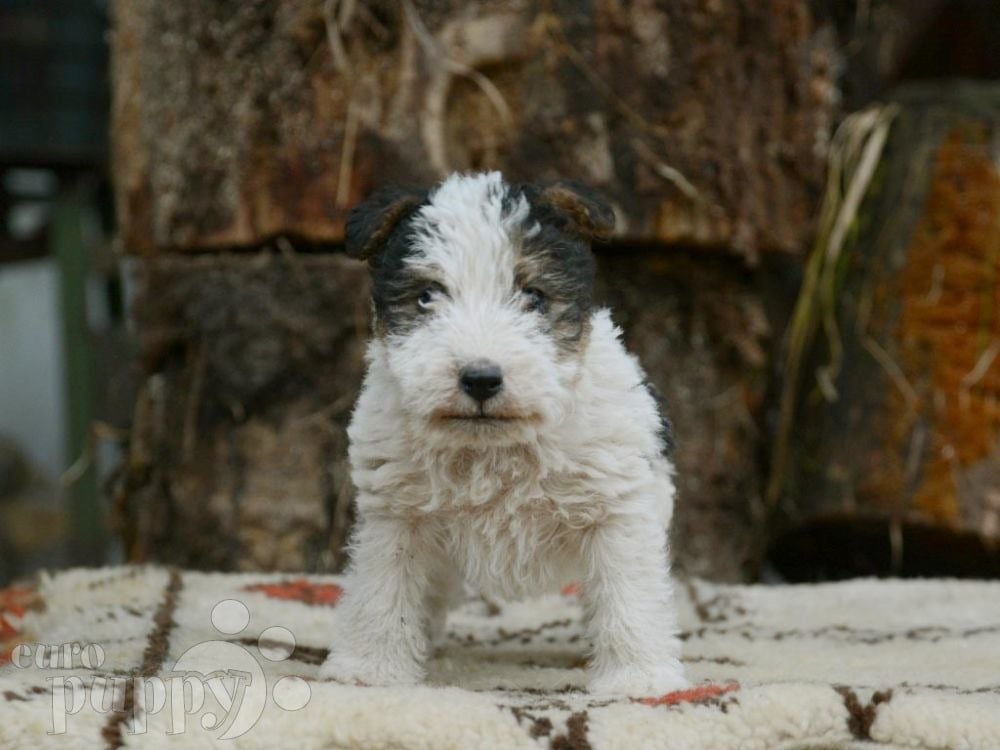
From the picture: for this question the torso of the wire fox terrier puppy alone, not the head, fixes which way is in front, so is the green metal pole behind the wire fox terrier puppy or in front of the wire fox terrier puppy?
behind

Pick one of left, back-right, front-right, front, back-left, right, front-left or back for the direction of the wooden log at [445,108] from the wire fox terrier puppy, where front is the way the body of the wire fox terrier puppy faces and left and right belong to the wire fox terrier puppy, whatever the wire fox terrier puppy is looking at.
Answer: back

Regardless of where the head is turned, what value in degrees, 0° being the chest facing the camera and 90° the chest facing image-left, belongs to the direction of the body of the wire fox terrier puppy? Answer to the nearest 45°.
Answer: approximately 0°

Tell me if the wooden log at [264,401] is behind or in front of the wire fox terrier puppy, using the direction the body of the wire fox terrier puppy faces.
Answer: behind
